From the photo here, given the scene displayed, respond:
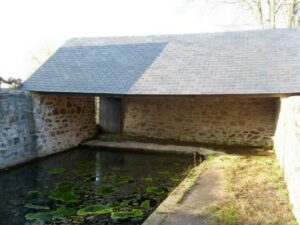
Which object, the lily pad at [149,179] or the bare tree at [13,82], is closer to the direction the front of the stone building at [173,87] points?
the lily pad

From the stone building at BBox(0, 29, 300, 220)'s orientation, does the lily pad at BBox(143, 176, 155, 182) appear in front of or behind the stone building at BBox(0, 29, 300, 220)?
in front

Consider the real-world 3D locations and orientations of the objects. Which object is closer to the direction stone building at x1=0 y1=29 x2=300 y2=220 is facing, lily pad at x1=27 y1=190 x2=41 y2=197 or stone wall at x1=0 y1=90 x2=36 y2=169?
the lily pad

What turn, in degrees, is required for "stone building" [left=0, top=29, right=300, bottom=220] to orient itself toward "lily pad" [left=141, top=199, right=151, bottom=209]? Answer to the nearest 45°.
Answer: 0° — it already faces it

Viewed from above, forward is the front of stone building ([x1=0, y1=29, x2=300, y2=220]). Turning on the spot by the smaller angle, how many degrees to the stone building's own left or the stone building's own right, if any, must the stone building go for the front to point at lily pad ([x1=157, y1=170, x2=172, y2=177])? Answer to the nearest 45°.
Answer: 0° — it already faces it

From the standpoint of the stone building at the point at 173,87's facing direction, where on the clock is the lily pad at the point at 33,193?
The lily pad is roughly at 1 o'clock from the stone building.

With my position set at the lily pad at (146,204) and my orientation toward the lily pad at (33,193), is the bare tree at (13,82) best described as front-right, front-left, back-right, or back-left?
front-right

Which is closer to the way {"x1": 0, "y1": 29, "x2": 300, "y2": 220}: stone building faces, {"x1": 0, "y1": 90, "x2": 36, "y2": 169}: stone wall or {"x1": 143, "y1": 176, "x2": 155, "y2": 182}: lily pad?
the lily pad

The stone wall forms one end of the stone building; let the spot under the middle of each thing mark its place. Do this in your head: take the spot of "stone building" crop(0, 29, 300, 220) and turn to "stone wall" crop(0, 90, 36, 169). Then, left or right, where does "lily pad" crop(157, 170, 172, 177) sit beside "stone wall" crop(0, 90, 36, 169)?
left

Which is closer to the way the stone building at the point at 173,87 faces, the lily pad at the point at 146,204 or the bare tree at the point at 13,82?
the lily pad

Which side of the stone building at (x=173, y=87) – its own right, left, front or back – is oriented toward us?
front

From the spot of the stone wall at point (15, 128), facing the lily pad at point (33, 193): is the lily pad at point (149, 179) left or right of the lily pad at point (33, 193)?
left
